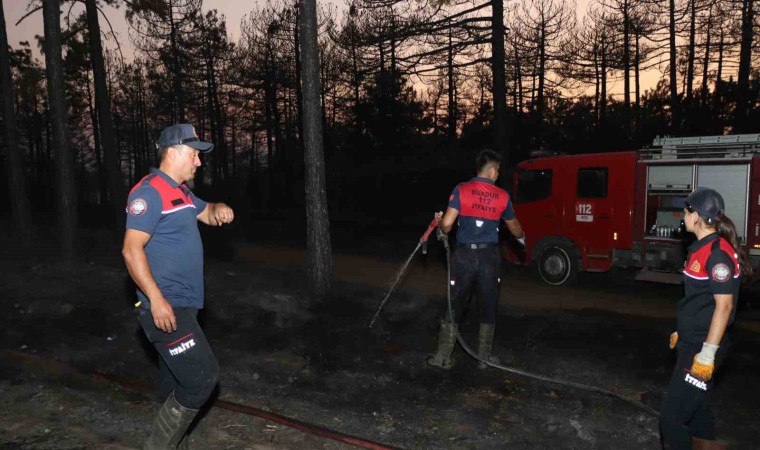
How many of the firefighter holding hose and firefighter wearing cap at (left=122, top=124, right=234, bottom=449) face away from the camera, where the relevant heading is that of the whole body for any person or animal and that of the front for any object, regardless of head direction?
1

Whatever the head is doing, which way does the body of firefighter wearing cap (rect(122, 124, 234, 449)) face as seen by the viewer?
to the viewer's right

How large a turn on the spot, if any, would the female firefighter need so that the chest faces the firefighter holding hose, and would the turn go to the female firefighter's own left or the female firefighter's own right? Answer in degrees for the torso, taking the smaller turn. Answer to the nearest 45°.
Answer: approximately 45° to the female firefighter's own right

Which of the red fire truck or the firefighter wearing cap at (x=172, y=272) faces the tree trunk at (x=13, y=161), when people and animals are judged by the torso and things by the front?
the red fire truck

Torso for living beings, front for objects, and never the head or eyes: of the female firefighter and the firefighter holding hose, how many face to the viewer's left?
1

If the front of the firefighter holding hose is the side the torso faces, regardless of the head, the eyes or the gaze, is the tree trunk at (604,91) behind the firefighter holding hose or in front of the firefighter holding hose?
in front

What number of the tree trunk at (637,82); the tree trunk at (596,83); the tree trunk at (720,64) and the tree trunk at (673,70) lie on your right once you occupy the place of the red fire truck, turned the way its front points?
4

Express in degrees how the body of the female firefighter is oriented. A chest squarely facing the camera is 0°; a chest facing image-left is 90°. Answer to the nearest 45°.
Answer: approximately 90°

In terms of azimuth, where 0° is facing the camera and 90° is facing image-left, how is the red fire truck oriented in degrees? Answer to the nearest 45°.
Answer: approximately 90°

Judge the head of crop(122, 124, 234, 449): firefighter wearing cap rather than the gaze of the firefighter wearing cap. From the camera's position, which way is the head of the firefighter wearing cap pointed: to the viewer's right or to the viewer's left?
to the viewer's right

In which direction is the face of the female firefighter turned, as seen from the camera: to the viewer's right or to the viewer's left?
to the viewer's left

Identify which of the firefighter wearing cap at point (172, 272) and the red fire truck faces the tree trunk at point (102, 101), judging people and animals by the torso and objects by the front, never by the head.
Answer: the red fire truck

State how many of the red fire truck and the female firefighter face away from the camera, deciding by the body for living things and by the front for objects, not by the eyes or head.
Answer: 0

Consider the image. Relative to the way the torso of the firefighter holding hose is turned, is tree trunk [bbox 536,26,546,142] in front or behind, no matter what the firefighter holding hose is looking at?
in front

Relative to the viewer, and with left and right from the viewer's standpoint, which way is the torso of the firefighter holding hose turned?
facing away from the viewer

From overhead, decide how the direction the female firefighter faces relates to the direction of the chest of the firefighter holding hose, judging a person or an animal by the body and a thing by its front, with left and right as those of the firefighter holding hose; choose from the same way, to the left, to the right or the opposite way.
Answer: to the left
